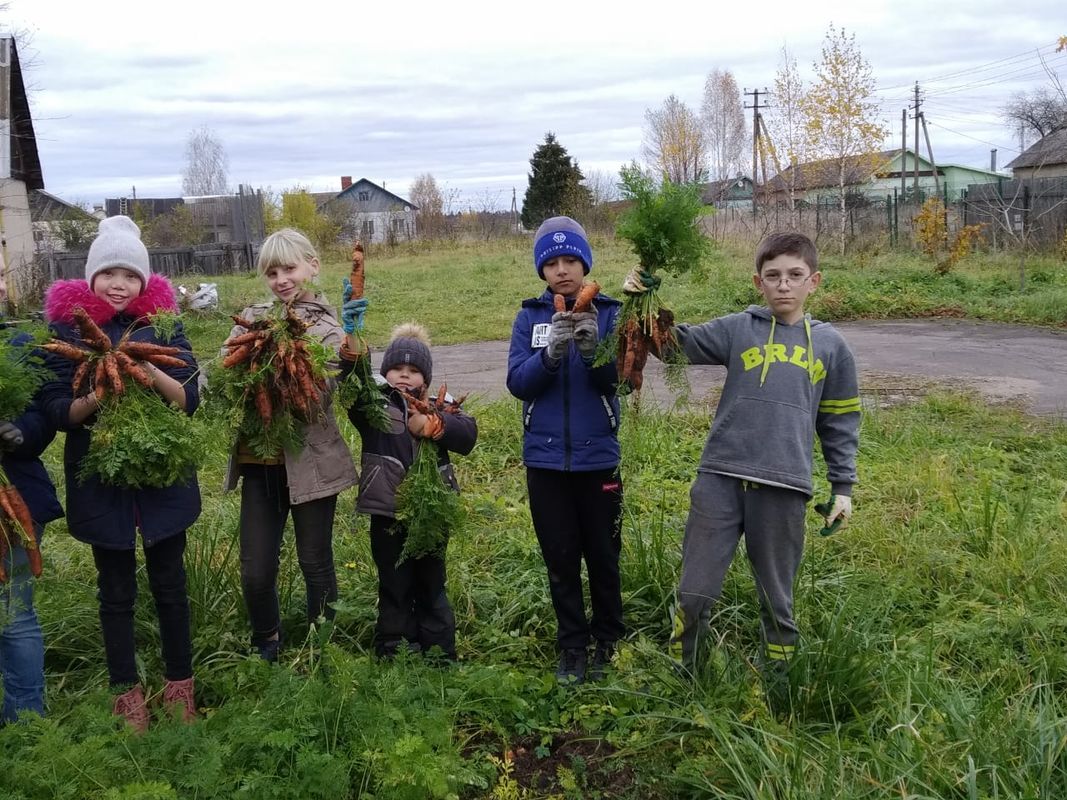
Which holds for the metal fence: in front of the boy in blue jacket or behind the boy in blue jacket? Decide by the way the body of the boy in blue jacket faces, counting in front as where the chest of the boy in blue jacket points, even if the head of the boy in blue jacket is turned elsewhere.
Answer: behind

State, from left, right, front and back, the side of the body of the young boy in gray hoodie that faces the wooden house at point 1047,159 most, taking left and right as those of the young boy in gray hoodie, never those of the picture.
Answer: back

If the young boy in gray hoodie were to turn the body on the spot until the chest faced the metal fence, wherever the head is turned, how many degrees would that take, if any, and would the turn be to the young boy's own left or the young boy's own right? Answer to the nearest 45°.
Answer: approximately 180°

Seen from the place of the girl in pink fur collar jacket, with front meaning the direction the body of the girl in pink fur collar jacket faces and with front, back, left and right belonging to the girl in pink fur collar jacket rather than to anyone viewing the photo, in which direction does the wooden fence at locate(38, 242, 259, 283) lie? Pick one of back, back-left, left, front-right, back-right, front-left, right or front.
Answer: back

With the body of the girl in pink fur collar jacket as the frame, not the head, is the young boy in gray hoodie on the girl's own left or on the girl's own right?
on the girl's own left

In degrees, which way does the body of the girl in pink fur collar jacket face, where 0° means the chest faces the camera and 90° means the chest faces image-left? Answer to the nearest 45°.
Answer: approximately 0°

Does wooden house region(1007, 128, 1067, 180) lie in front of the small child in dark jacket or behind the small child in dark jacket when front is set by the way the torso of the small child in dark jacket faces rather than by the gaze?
behind

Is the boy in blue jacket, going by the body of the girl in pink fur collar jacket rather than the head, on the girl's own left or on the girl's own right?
on the girl's own left
